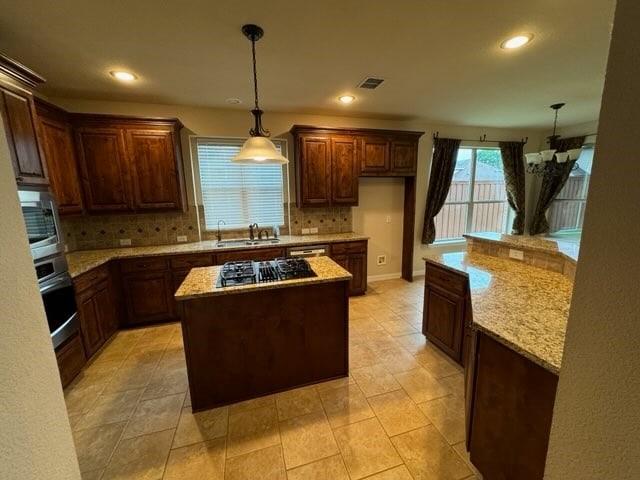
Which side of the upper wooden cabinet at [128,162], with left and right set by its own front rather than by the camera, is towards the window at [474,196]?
left

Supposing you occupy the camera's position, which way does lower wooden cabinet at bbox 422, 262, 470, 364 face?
facing the viewer and to the left of the viewer

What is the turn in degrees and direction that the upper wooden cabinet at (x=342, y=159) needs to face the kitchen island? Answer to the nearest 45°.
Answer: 0° — it already faces it

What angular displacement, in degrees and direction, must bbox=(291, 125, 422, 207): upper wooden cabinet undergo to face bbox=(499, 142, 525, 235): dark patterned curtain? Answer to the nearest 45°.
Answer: approximately 135° to its left

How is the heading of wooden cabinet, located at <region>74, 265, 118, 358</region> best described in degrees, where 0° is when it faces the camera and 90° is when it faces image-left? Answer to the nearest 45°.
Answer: approximately 315°

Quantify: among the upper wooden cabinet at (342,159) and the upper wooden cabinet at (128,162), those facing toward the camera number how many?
2

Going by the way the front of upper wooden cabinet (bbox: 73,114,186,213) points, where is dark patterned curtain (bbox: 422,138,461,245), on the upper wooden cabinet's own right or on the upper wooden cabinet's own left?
on the upper wooden cabinet's own left

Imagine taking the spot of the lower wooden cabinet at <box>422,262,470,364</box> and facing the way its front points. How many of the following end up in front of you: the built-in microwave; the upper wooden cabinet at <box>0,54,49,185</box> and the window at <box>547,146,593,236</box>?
2

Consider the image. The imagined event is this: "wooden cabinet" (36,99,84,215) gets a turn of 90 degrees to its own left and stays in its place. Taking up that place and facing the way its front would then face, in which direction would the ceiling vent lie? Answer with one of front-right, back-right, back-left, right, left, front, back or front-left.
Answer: right

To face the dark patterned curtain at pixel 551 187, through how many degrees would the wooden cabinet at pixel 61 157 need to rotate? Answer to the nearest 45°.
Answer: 0° — it already faces it

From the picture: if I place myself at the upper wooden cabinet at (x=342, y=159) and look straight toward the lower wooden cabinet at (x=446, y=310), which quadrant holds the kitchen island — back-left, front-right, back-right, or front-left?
front-right

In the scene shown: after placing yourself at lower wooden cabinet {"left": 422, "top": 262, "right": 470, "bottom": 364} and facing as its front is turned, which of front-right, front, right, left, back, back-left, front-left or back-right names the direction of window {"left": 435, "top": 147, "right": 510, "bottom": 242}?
back-right

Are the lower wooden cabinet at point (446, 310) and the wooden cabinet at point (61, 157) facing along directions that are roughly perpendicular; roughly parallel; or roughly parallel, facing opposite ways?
roughly parallel, facing opposite ways

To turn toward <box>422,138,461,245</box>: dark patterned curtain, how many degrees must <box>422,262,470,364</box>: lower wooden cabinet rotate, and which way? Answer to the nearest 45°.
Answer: approximately 135° to its right

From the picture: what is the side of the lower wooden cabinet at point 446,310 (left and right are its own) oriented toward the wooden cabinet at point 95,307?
front

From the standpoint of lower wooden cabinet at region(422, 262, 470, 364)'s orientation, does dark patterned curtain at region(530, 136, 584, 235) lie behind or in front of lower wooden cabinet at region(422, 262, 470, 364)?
behind

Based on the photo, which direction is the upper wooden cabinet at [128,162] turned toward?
toward the camera

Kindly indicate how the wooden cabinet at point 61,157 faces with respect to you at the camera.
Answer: facing the viewer and to the right of the viewer

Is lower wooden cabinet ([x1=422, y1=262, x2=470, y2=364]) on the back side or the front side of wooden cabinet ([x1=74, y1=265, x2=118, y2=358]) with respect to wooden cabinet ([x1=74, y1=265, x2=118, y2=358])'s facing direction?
on the front side

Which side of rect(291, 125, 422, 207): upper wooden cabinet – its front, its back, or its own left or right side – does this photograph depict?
front
